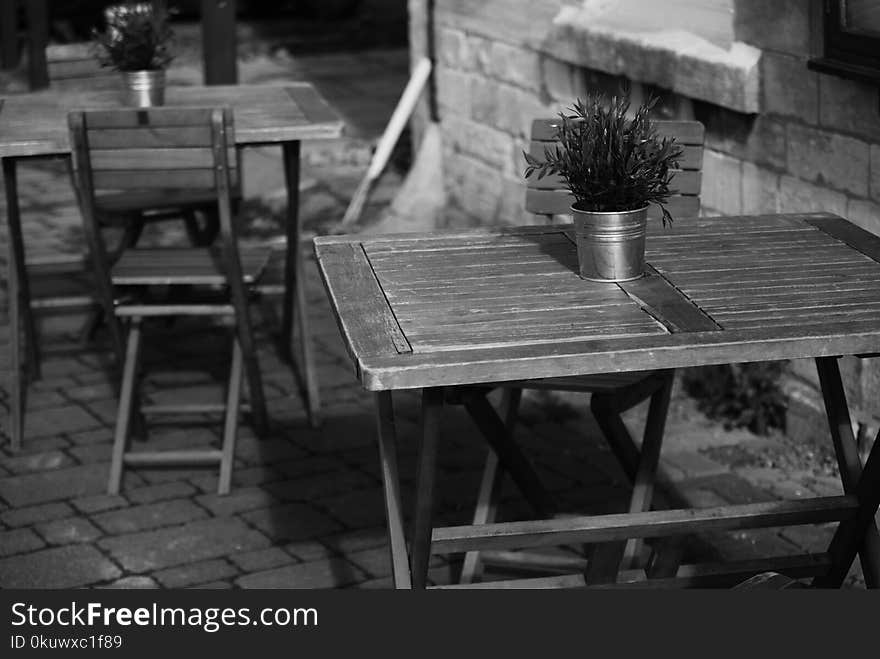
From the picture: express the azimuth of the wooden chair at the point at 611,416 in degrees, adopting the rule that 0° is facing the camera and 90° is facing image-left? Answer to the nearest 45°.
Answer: approximately 0°

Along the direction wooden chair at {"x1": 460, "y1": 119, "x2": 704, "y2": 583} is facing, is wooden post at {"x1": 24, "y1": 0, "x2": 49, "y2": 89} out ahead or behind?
behind

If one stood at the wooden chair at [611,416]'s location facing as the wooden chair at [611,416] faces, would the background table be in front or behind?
behind

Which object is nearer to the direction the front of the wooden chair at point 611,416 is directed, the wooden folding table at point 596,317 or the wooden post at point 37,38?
the wooden folding table

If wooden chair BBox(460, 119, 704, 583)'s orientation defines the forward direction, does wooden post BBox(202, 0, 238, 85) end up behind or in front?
behind

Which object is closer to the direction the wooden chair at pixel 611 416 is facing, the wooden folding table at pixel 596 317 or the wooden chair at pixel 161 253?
the wooden folding table

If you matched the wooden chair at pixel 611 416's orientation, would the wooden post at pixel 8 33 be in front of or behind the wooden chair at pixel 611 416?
behind

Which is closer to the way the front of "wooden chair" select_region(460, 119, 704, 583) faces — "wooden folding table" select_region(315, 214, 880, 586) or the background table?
the wooden folding table

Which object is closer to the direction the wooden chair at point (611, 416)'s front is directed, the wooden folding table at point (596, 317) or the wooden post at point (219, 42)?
the wooden folding table

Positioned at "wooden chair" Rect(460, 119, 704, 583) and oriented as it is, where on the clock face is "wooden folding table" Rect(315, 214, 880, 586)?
The wooden folding table is roughly at 12 o'clock from the wooden chair.
